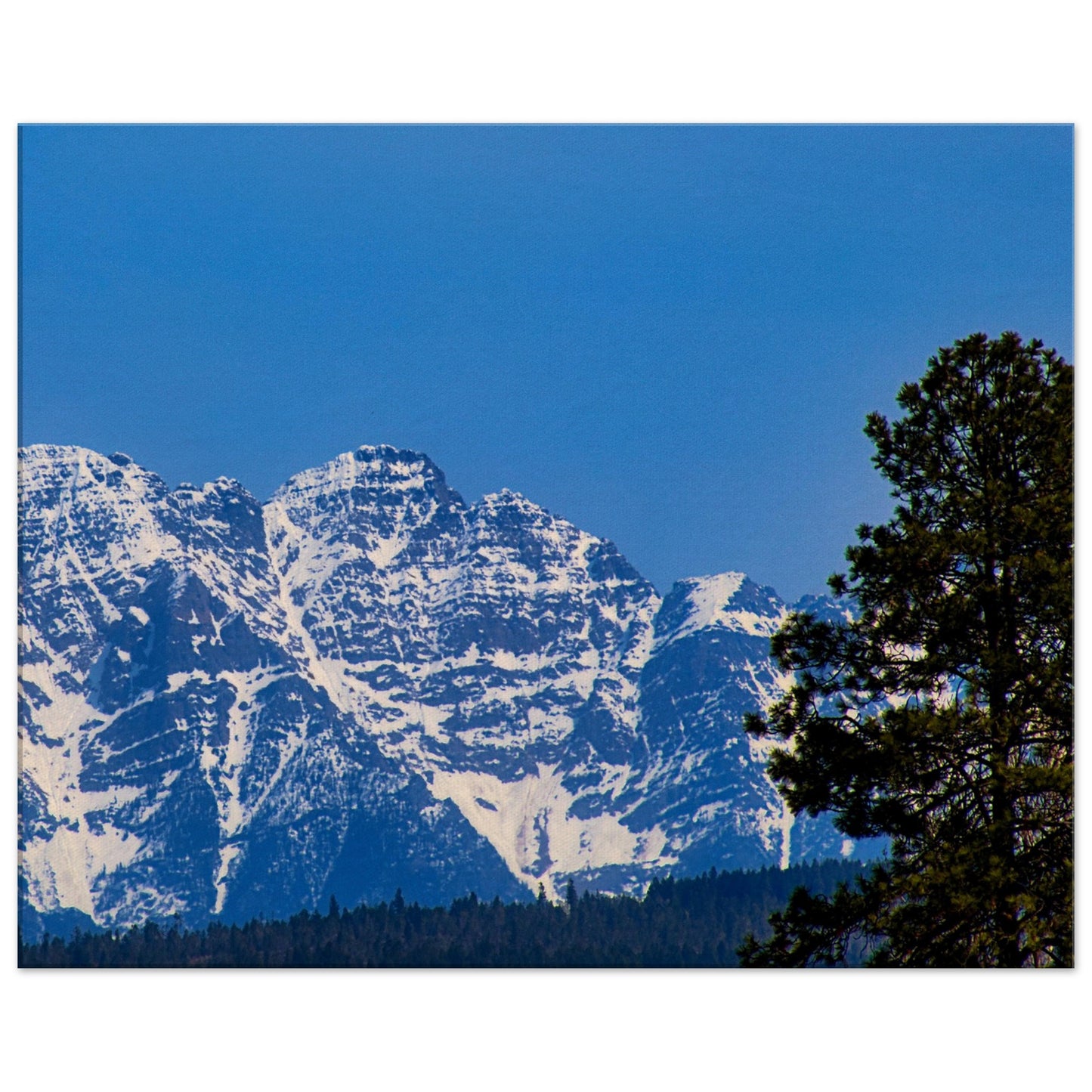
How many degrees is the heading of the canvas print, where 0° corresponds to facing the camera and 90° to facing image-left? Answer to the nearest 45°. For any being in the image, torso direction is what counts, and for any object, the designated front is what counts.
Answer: approximately 0°
